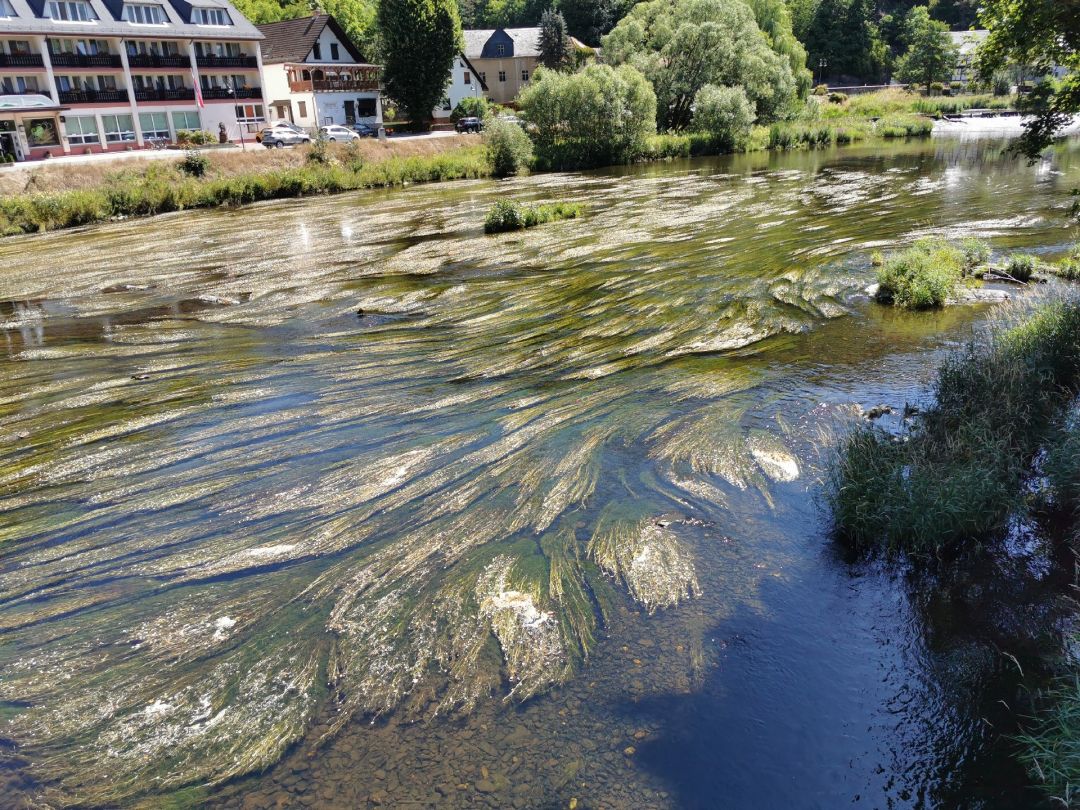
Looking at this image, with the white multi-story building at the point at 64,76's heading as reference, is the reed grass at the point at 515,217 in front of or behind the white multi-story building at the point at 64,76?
in front

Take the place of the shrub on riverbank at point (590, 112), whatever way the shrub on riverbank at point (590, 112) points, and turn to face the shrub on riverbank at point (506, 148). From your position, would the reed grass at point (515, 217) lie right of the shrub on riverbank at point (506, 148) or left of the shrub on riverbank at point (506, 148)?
left

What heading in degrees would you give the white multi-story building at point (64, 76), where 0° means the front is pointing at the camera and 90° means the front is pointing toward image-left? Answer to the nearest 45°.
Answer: approximately 315°

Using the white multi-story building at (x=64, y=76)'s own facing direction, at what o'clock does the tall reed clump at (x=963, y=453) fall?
The tall reed clump is roughly at 1 o'clock from the white multi-story building.

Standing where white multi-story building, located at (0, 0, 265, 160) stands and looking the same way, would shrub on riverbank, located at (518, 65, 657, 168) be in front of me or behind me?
in front

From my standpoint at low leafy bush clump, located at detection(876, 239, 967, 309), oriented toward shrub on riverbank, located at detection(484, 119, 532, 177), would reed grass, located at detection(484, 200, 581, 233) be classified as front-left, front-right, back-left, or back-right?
front-left

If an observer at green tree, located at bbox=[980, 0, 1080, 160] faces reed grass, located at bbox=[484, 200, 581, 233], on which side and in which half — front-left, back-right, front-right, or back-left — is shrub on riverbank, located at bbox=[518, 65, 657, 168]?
front-right

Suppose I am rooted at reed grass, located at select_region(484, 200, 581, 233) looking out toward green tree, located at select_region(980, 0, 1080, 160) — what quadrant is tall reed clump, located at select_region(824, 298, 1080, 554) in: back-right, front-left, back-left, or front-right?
front-right

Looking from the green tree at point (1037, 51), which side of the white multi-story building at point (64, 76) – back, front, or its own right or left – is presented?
front

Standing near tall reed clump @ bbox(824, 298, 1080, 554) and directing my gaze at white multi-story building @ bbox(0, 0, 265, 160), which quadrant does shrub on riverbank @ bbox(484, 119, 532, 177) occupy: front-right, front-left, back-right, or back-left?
front-right
